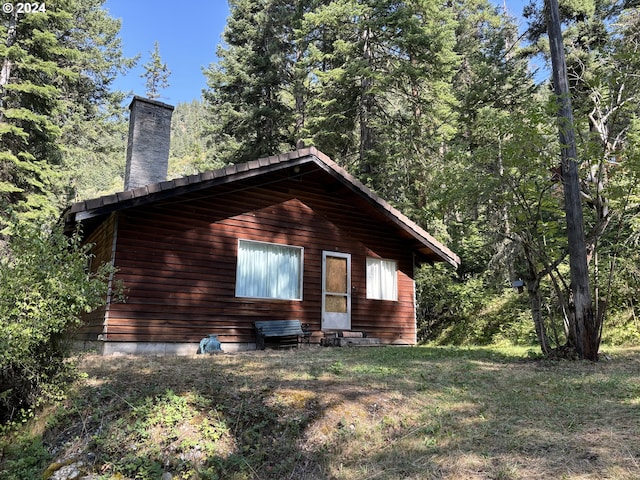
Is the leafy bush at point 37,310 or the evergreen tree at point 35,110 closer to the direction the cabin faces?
the leafy bush

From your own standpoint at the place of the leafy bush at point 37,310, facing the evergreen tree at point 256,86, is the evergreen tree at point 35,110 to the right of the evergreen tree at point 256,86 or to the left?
left

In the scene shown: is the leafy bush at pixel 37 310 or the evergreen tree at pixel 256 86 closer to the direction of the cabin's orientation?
the leafy bush

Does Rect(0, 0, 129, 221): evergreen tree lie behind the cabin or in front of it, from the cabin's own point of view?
behind

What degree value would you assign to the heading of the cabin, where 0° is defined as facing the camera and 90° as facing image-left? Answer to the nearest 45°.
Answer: approximately 315°

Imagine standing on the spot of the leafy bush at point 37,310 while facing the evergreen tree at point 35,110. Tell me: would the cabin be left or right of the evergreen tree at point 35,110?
right

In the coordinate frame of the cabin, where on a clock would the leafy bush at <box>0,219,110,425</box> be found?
The leafy bush is roughly at 2 o'clock from the cabin.

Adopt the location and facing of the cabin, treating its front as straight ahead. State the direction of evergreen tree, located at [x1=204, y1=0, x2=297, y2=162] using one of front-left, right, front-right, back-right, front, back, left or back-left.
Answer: back-left
